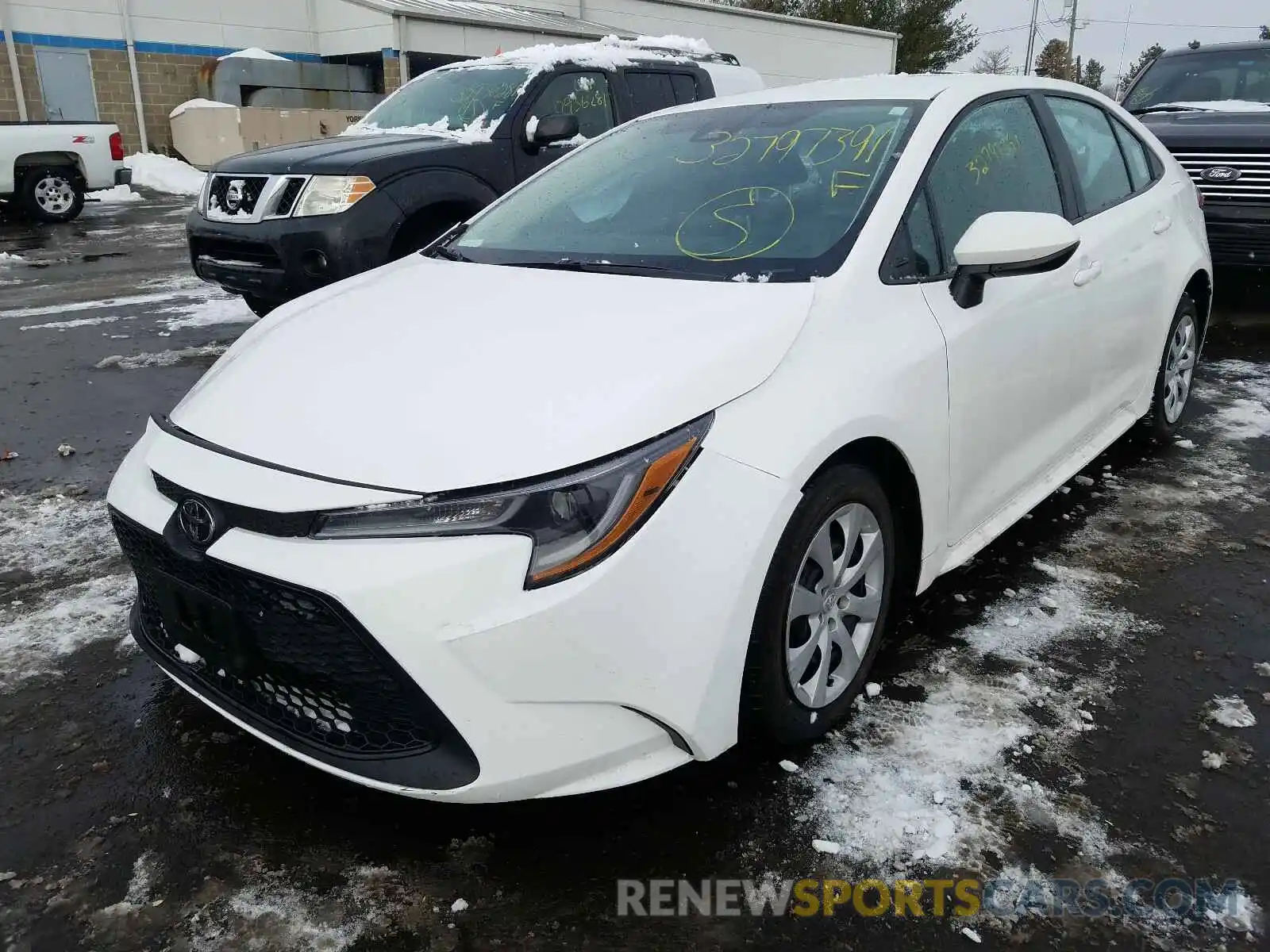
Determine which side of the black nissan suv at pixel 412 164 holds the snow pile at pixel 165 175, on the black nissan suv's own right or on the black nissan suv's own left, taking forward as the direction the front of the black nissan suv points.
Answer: on the black nissan suv's own right

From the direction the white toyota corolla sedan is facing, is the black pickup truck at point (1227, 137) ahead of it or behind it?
behind

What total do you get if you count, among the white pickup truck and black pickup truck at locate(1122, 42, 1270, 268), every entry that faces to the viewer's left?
1

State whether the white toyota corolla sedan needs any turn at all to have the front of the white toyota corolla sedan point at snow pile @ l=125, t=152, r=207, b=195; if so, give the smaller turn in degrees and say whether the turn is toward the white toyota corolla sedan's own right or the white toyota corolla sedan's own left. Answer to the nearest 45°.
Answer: approximately 90° to the white toyota corolla sedan's own right

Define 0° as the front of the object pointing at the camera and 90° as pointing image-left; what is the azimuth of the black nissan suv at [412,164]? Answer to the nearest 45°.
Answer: approximately 45°

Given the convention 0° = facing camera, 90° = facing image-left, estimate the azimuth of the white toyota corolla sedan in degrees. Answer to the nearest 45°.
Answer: approximately 45°

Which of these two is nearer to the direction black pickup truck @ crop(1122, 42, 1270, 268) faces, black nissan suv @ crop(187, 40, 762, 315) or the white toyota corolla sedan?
the white toyota corolla sedan

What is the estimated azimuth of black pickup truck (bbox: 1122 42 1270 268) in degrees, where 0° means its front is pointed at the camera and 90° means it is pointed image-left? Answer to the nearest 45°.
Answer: approximately 0°

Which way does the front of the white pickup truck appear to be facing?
to the viewer's left

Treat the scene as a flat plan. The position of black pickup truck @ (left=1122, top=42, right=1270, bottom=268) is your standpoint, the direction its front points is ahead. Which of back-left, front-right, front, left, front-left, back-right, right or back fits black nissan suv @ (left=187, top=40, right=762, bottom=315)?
front-right
